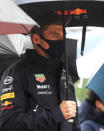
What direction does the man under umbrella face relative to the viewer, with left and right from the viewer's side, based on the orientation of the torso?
facing the viewer and to the right of the viewer

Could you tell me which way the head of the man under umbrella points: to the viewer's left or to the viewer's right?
to the viewer's right
